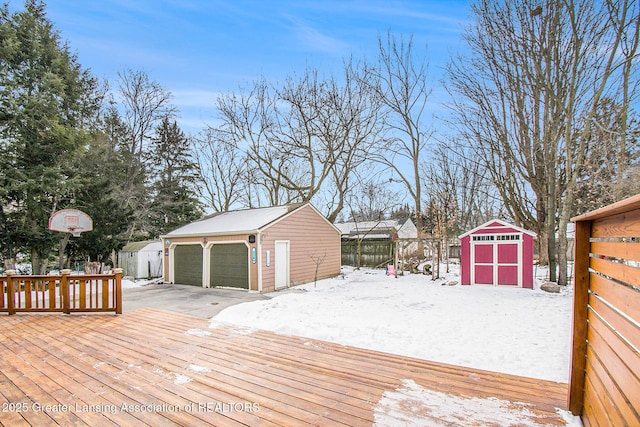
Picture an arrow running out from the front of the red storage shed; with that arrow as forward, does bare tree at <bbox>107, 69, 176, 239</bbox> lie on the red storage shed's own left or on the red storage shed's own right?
on the red storage shed's own right

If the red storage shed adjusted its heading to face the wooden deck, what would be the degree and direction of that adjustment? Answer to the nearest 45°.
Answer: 0° — it already faces it

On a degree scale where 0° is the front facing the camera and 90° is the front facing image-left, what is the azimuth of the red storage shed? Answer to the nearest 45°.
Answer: approximately 0°

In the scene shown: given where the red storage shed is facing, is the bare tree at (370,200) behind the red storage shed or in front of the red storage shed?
behind

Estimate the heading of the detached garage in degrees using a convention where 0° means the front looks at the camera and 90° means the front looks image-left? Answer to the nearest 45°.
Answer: approximately 45°

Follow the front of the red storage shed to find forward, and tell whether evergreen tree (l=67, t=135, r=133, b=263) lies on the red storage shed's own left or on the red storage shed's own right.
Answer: on the red storage shed's own right

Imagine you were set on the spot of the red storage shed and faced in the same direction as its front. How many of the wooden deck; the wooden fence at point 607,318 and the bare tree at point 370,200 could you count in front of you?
2

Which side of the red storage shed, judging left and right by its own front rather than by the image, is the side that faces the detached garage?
right
